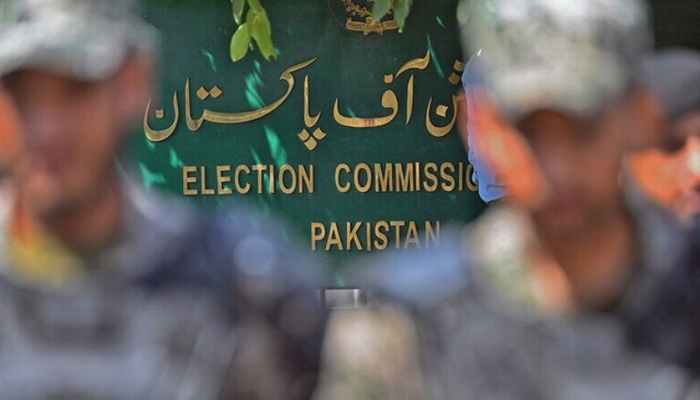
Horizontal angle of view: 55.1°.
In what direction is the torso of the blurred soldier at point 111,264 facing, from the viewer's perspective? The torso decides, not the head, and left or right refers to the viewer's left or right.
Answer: facing the viewer and to the left of the viewer

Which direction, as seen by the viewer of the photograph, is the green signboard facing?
facing the viewer

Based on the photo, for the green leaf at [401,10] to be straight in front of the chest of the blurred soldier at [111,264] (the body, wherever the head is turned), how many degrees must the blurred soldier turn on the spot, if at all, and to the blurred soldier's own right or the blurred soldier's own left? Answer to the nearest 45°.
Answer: approximately 135° to the blurred soldier's own left

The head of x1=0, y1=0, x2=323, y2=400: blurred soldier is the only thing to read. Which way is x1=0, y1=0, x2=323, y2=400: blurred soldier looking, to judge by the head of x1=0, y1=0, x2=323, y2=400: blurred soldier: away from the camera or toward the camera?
toward the camera

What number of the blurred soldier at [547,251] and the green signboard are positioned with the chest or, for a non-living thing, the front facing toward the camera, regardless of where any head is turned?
2

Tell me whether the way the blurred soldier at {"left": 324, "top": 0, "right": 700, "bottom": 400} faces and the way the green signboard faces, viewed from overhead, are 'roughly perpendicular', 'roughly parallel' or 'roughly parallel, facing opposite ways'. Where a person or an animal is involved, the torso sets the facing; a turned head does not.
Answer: roughly parallel

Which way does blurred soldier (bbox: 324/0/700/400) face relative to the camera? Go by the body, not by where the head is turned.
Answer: toward the camera

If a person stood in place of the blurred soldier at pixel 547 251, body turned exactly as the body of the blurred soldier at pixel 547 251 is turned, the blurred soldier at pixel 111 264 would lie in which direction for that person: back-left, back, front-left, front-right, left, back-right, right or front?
right
